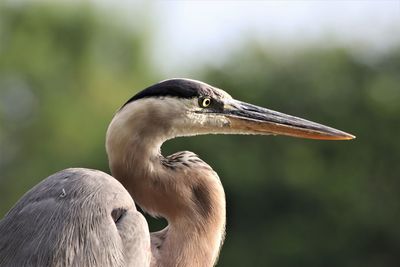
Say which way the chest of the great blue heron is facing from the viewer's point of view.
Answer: to the viewer's right
